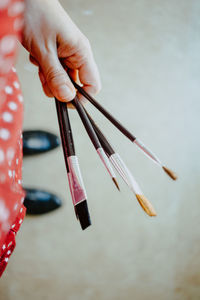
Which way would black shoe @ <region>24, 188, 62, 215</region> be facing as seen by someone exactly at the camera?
facing to the right of the viewer

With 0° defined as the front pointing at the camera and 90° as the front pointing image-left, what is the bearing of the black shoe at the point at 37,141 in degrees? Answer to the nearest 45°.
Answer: approximately 270°

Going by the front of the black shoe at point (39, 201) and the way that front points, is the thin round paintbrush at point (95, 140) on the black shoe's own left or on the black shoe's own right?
on the black shoe's own right

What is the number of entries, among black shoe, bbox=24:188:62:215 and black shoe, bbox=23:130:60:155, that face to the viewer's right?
2
